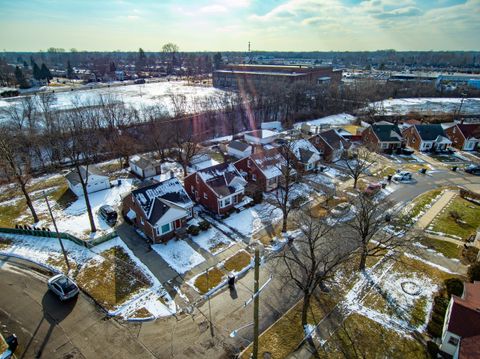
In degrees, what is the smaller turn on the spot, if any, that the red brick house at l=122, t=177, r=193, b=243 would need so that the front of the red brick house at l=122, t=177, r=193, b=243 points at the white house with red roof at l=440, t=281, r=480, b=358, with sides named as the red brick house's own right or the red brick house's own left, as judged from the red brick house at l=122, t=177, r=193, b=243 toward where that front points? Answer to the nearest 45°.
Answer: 0° — it already faces it

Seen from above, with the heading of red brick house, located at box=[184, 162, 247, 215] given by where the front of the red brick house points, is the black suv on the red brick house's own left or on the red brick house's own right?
on the red brick house's own right

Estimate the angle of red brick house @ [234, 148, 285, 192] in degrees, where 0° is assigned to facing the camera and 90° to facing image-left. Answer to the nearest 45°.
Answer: approximately 315°

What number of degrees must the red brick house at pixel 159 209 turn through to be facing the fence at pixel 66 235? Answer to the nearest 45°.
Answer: approximately 135° to its right

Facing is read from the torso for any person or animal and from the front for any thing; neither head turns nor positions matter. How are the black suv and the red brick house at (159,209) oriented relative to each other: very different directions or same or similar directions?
very different directions

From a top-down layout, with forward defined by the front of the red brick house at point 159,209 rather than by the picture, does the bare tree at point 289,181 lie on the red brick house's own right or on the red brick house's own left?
on the red brick house's own left

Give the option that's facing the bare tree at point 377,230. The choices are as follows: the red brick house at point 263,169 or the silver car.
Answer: the red brick house

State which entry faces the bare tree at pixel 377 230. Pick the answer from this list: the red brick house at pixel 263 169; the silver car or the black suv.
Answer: the red brick house

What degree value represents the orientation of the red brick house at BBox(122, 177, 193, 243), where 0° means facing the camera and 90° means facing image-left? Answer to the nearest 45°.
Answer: approximately 315°

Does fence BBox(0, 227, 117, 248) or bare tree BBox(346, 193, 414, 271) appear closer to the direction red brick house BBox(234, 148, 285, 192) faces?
the bare tree
